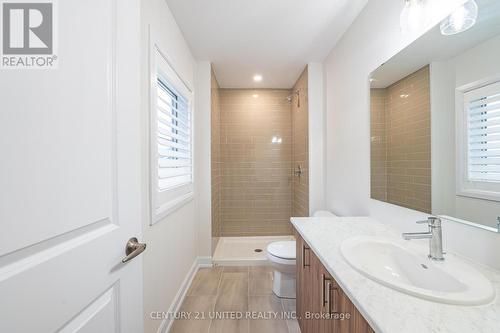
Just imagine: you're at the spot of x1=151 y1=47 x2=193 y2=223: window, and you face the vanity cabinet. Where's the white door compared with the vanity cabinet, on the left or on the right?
right

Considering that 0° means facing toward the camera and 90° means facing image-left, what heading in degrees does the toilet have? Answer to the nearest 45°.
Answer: approximately 90°

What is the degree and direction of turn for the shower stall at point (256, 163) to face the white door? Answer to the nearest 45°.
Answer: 0° — it already faces it

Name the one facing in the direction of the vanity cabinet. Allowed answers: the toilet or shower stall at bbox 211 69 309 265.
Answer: the shower stall

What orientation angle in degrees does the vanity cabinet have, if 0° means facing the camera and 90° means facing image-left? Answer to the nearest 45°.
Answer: approximately 90°

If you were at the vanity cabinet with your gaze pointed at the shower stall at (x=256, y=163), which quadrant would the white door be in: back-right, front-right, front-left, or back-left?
back-left

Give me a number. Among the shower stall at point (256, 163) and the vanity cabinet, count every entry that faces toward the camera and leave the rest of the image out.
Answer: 1

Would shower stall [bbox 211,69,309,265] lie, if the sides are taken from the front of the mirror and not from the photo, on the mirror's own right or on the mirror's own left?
on the mirror's own right

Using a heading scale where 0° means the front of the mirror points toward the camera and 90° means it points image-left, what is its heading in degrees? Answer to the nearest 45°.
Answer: approximately 45°
